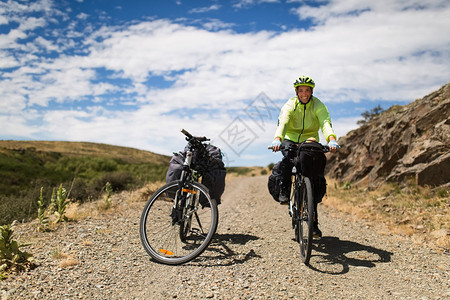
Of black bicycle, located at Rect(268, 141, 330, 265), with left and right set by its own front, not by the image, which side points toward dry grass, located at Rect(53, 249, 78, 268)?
right

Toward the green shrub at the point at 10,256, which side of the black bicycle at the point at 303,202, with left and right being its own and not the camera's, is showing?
right

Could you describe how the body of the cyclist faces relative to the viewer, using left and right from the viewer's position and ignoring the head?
facing the viewer

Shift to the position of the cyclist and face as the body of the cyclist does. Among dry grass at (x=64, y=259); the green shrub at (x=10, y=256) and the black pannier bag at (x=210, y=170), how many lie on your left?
0

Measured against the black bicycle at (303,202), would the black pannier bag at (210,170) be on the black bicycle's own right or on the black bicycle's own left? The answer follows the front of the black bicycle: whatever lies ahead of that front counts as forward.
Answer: on the black bicycle's own right

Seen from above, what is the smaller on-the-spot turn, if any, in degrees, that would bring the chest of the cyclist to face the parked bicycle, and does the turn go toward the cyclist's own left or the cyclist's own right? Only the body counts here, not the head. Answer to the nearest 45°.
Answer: approximately 45° to the cyclist's own right

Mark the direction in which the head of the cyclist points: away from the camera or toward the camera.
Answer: toward the camera
